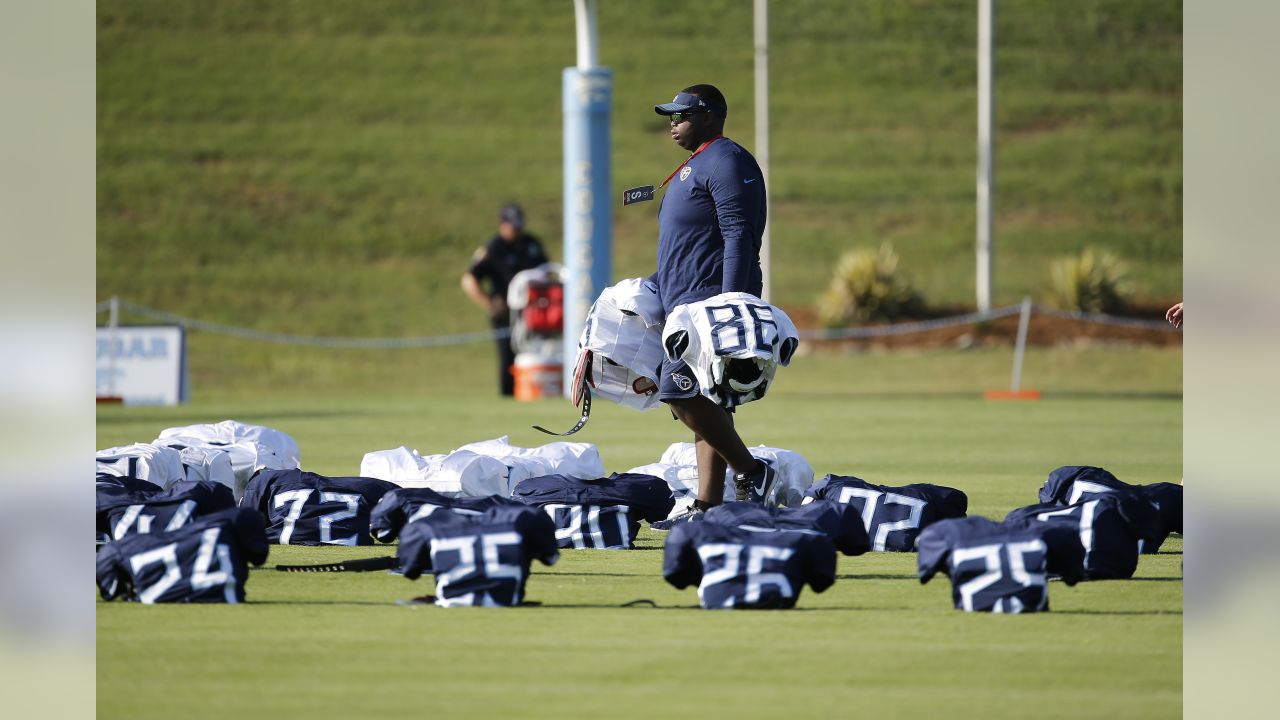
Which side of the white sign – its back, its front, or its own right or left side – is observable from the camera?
front

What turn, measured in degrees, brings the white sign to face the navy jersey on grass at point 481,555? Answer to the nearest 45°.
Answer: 0° — it already faces it

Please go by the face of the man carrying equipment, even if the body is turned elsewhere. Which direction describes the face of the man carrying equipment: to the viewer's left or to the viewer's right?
to the viewer's left

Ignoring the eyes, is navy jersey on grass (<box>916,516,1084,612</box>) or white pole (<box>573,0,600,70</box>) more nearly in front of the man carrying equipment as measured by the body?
the white pole

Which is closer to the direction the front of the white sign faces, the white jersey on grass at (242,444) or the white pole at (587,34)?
the white jersey on grass

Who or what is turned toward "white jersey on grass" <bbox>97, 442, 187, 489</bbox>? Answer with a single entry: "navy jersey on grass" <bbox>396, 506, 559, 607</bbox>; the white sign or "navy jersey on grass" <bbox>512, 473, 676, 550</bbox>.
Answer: the white sign
